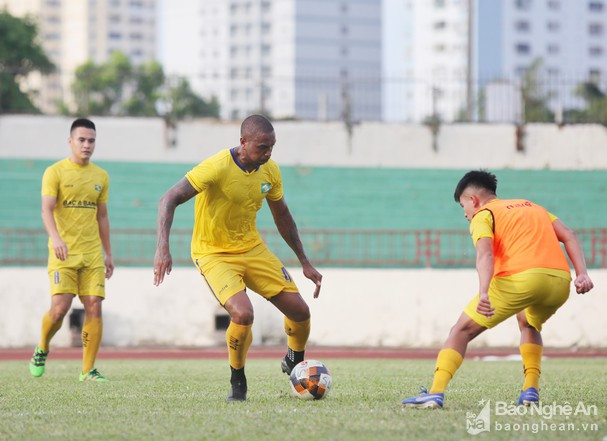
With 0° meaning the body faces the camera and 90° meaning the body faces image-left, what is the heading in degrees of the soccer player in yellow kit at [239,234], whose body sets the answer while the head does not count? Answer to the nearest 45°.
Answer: approximately 315°

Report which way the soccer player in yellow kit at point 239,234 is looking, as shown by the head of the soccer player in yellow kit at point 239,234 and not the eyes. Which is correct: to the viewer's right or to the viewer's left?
to the viewer's right

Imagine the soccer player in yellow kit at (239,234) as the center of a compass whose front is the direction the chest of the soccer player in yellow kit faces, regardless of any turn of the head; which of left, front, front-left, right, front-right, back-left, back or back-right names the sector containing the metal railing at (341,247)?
back-left

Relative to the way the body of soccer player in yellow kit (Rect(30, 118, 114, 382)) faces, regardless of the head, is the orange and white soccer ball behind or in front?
in front

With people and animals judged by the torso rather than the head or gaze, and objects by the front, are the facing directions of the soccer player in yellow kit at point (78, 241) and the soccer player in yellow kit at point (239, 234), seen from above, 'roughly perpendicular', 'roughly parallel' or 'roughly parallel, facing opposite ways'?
roughly parallel

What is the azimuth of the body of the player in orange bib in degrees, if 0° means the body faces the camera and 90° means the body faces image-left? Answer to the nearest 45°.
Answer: approximately 135°

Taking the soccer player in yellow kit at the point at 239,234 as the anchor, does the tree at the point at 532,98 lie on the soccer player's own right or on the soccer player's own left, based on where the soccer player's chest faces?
on the soccer player's own left

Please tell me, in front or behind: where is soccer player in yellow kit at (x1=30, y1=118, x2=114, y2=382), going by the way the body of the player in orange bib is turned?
in front

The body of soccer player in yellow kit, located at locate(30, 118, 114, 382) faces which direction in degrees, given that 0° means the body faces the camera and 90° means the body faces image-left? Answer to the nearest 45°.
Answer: approximately 315°

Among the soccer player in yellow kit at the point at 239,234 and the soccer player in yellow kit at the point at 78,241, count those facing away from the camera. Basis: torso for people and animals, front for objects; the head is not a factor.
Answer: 0

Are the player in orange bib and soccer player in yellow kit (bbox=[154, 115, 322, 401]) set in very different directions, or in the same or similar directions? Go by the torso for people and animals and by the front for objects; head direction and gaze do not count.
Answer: very different directions
